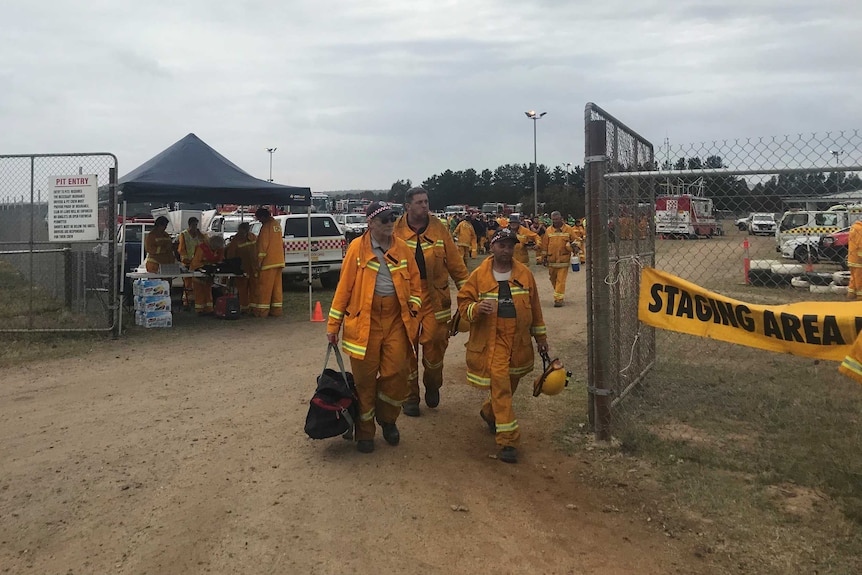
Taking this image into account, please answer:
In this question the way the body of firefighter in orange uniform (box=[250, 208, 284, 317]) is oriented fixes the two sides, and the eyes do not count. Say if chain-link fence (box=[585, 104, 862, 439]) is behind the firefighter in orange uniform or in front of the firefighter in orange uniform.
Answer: behind

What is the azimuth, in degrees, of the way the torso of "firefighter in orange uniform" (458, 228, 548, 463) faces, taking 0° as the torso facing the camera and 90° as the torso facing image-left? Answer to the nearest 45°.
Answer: approximately 0°

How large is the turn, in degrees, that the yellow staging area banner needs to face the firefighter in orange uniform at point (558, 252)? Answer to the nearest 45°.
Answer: approximately 180°

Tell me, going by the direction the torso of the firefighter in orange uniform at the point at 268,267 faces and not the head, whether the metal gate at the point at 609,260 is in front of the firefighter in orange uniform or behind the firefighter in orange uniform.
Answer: behind
